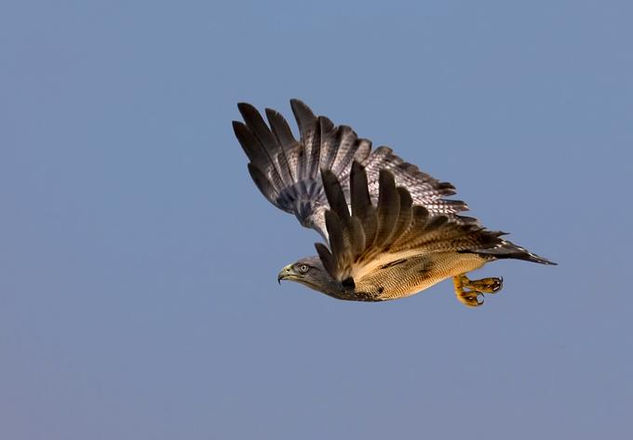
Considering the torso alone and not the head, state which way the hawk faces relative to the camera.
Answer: to the viewer's left
